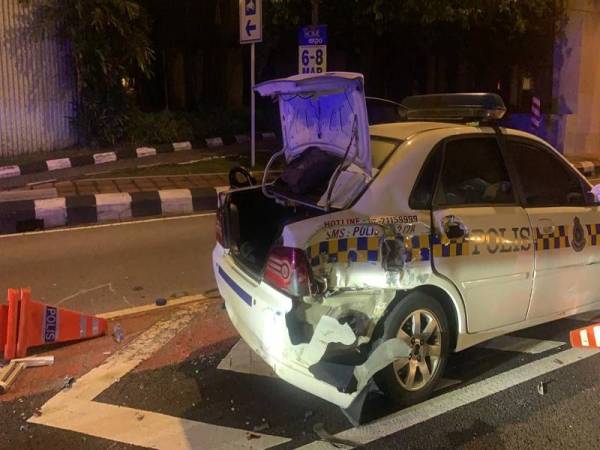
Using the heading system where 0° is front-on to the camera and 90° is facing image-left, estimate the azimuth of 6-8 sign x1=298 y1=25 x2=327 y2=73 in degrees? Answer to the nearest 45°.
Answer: approximately 0°

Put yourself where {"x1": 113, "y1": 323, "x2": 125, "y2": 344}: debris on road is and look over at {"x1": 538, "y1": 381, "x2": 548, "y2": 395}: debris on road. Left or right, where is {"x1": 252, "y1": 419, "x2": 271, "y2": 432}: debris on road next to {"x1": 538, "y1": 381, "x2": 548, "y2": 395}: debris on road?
right

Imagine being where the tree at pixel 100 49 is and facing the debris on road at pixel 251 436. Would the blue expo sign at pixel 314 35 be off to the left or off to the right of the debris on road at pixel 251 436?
left

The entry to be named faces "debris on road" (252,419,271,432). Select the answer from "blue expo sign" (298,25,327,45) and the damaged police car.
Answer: the blue expo sign

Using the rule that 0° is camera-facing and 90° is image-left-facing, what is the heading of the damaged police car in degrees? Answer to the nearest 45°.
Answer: approximately 225°

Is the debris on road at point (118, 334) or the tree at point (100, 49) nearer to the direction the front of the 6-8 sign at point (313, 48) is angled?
the debris on road

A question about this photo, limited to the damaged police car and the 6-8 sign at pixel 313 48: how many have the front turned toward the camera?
1

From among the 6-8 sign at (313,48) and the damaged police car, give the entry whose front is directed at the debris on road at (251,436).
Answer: the 6-8 sign

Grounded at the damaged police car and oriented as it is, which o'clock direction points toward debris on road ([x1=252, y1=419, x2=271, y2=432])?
The debris on road is roughly at 6 o'clock from the damaged police car.
